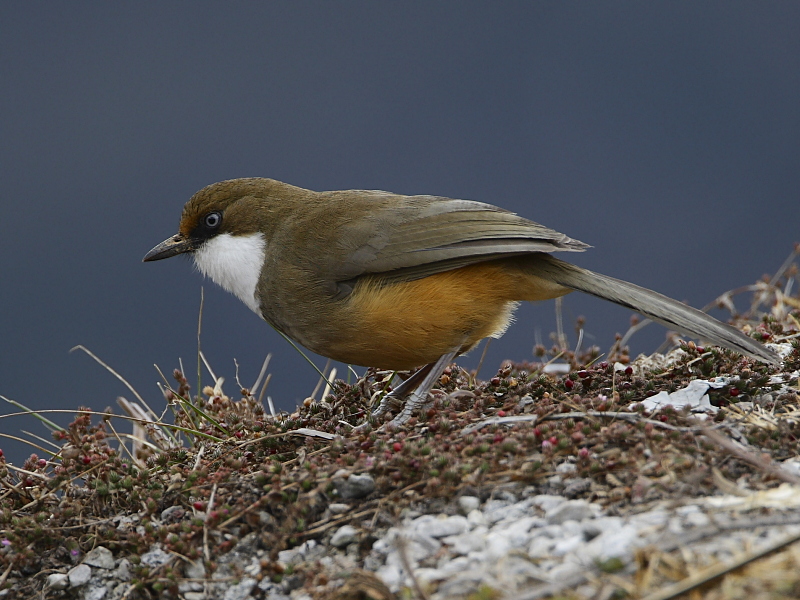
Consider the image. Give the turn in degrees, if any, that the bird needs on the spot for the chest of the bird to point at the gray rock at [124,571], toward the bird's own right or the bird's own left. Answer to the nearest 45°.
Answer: approximately 45° to the bird's own left

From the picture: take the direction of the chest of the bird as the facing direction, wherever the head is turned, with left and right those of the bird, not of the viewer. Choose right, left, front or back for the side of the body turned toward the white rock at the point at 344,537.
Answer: left

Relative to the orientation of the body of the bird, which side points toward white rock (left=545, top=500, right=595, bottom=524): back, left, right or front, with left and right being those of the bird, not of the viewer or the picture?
left

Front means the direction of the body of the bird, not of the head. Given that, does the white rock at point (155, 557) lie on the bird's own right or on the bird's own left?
on the bird's own left

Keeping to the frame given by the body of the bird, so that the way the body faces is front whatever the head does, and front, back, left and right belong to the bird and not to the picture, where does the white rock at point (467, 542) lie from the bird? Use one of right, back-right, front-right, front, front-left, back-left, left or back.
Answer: left

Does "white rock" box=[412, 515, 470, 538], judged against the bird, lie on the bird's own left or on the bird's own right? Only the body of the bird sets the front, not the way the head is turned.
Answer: on the bird's own left

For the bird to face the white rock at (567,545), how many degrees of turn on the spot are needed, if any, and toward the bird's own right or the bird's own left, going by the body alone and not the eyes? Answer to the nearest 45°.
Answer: approximately 90° to the bird's own left

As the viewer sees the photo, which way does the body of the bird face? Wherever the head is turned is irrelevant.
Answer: to the viewer's left
